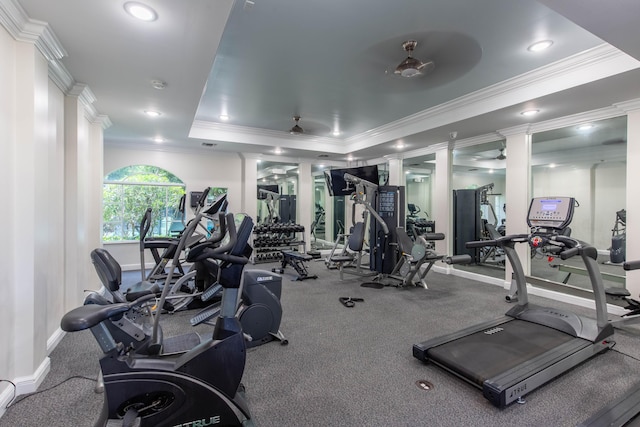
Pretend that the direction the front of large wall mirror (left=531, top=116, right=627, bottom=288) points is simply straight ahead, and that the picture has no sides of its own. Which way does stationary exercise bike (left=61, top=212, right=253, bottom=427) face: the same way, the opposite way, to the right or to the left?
the opposite way

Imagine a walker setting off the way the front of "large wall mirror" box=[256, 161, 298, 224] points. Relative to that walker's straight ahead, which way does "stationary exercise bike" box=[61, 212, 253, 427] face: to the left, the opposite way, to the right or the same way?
to the left

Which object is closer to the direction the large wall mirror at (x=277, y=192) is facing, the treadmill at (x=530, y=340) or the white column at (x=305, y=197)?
the treadmill

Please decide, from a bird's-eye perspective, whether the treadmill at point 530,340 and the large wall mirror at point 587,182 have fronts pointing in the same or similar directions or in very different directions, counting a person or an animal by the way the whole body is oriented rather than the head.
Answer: very different directions

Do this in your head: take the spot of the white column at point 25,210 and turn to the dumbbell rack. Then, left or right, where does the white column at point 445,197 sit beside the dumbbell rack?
right

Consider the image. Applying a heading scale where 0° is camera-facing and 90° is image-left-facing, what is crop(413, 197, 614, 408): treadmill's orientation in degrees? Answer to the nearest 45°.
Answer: approximately 225°

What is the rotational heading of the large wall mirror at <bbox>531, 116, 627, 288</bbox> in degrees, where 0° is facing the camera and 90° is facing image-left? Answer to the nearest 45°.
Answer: approximately 45°

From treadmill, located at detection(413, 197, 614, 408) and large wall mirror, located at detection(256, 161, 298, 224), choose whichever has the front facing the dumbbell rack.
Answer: the large wall mirror

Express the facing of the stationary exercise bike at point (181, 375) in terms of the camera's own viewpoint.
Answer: facing to the right of the viewer

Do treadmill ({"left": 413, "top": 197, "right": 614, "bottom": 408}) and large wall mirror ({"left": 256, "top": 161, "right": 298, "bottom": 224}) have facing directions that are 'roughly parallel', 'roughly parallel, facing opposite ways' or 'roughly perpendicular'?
roughly perpendicular

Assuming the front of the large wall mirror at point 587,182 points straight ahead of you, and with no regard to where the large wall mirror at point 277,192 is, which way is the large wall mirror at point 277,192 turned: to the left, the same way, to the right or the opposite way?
to the left
